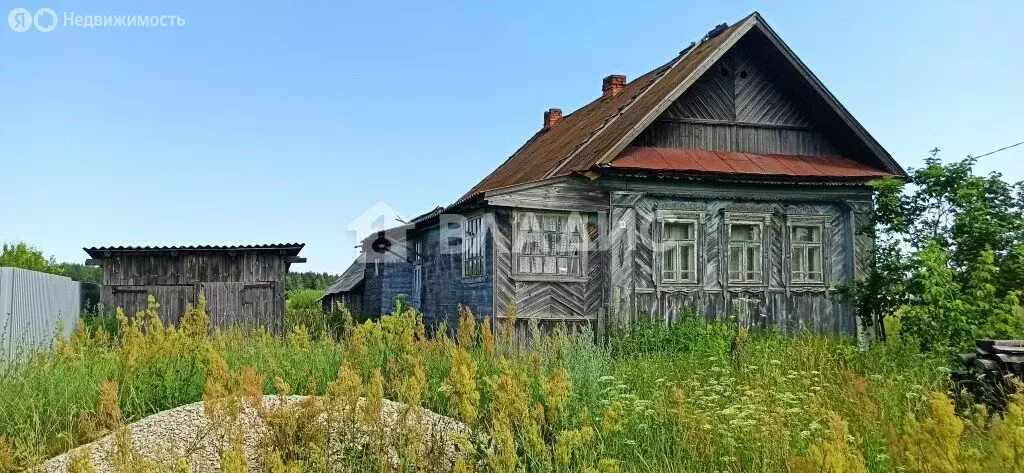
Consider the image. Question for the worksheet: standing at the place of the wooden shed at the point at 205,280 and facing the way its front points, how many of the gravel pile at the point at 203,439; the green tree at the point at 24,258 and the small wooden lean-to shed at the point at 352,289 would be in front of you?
1

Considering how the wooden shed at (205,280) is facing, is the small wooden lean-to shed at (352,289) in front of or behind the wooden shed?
behind

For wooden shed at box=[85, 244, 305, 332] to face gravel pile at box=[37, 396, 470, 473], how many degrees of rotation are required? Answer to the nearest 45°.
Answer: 0° — it already faces it

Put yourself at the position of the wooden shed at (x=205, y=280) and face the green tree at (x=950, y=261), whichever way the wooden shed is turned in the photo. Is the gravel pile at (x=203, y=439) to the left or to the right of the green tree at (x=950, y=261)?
right

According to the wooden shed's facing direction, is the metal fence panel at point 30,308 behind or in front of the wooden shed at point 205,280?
in front

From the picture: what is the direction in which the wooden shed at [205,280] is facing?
toward the camera

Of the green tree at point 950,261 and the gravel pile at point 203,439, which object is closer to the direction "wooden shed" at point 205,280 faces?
the gravel pile

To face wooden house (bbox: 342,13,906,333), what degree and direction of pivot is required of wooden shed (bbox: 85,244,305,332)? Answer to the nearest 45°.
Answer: approximately 45° to its left

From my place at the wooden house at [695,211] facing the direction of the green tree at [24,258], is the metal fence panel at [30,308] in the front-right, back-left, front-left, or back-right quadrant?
front-left

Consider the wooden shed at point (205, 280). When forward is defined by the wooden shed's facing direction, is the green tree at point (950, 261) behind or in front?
in front
